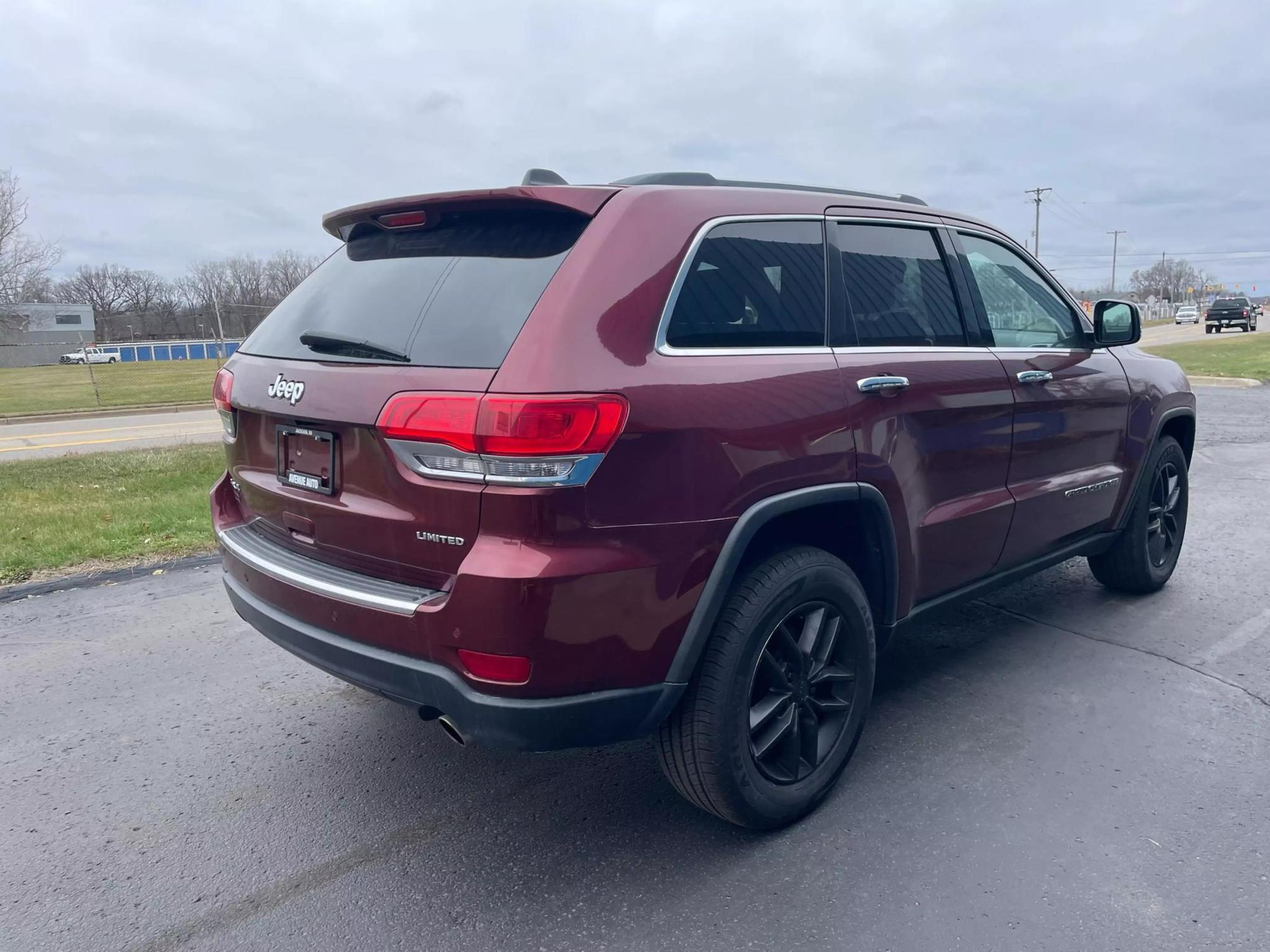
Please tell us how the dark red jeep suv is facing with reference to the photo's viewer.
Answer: facing away from the viewer and to the right of the viewer
